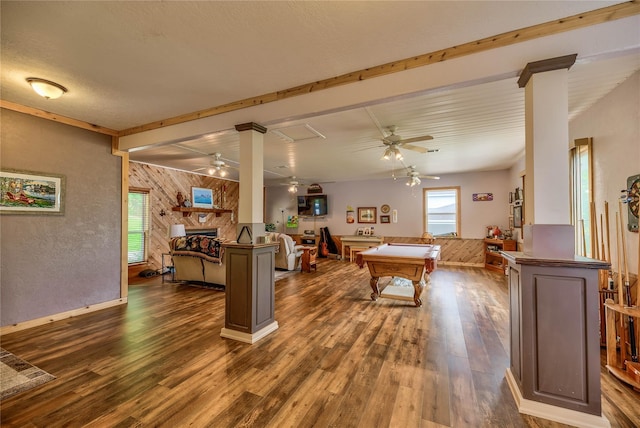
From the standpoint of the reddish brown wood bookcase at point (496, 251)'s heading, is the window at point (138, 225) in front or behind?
in front

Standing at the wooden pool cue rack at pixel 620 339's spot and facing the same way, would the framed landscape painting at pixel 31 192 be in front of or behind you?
in front

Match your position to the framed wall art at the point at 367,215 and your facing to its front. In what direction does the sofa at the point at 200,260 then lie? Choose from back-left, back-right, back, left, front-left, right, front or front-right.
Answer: front-right

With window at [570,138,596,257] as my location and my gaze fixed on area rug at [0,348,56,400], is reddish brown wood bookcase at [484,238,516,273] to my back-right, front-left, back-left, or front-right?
back-right

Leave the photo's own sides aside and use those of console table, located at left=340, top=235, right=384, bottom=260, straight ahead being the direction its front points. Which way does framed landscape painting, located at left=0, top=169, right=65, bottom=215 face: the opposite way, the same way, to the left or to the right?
to the left

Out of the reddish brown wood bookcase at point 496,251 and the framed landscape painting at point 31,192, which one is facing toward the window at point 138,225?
the reddish brown wood bookcase

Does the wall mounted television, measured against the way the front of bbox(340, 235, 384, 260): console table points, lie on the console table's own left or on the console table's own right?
on the console table's own right

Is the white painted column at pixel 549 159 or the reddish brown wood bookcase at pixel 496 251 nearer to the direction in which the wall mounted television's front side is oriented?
the white painted column

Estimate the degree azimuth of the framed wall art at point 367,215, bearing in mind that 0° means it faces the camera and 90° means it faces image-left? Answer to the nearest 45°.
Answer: approximately 0°
